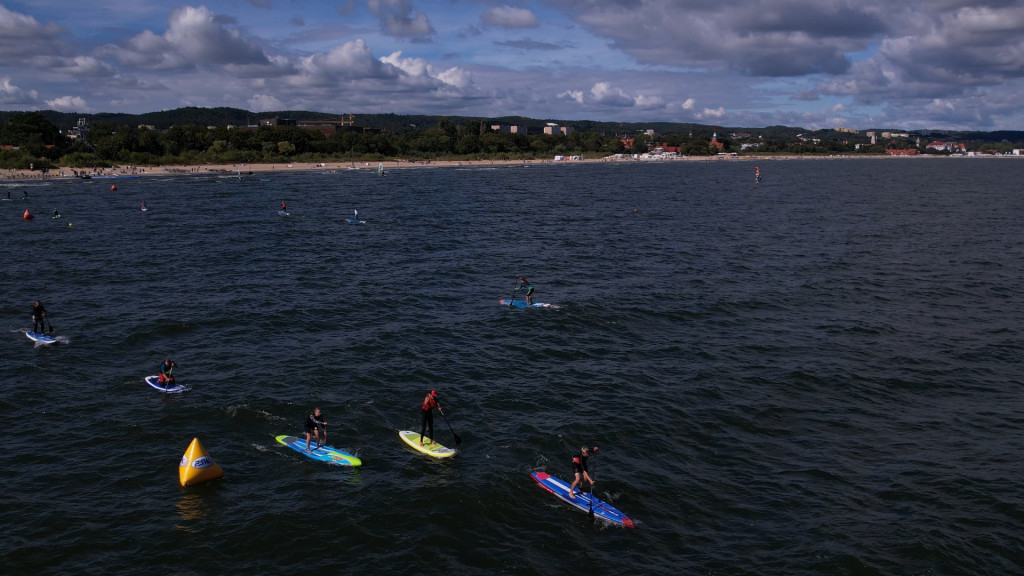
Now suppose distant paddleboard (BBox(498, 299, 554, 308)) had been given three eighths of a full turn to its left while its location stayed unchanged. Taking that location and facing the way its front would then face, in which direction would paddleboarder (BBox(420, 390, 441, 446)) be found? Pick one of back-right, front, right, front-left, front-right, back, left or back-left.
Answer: front-right

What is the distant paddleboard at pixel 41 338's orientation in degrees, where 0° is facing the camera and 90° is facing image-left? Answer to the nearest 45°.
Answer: approximately 90°
